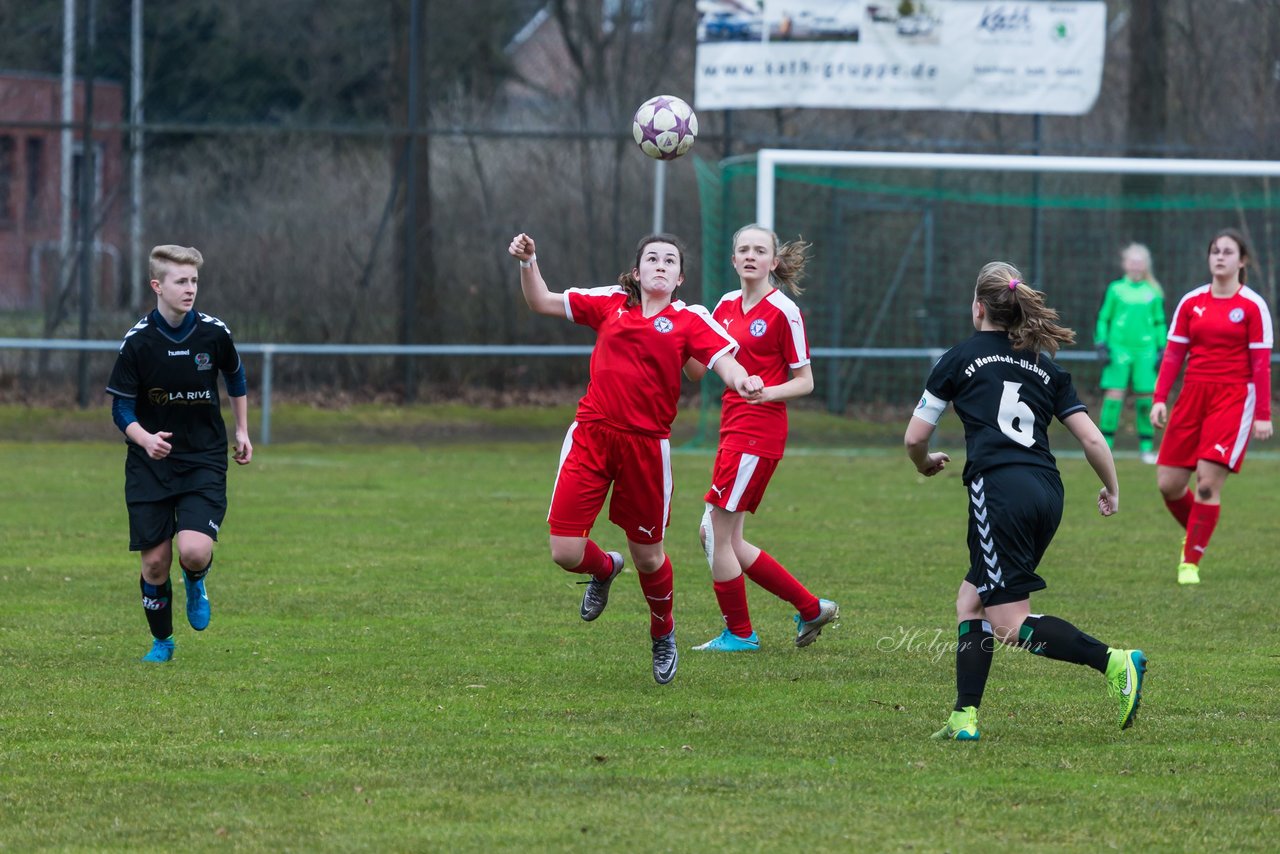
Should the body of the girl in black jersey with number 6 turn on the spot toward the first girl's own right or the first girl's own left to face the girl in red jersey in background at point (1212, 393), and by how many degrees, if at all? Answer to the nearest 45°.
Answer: approximately 45° to the first girl's own right

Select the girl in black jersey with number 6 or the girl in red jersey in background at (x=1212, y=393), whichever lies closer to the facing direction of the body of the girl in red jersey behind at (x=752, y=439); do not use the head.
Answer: the girl in black jersey with number 6

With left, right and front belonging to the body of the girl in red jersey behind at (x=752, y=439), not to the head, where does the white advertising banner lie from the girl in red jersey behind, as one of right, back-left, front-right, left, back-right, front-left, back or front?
back-right

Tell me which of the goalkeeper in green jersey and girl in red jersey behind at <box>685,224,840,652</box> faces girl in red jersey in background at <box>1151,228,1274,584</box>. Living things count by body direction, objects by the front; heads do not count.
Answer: the goalkeeper in green jersey

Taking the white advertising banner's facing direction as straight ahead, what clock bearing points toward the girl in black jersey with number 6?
The girl in black jersey with number 6 is roughly at 12 o'clock from the white advertising banner.

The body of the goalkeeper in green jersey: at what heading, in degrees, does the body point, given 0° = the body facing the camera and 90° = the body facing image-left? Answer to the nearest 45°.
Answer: approximately 0°

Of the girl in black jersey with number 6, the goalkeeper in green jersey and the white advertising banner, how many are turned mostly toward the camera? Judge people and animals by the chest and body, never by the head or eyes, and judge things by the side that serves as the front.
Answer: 2

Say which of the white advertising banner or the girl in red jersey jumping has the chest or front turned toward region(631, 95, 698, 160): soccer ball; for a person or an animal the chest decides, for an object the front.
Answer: the white advertising banner

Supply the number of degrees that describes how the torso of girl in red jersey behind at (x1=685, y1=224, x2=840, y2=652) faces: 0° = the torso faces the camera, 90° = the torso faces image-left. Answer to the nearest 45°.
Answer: approximately 45°
